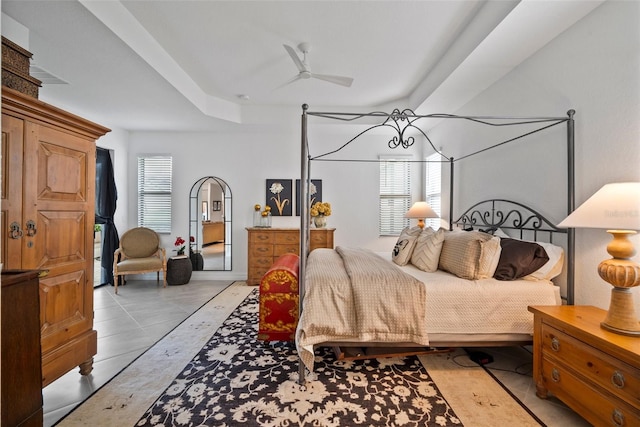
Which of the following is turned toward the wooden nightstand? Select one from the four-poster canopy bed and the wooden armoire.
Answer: the wooden armoire

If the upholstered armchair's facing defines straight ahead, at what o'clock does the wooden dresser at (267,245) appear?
The wooden dresser is roughly at 10 o'clock from the upholstered armchair.

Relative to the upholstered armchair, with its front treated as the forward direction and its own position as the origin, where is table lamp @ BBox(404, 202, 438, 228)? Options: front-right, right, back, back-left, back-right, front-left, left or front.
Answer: front-left

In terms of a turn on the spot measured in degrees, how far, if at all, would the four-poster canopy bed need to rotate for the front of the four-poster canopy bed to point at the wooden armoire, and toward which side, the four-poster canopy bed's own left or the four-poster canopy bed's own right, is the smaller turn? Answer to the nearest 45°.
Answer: approximately 45° to the four-poster canopy bed's own left

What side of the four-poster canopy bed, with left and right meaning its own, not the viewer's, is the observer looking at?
left

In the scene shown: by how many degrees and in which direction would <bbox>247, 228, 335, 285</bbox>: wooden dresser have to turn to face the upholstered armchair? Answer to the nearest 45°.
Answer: approximately 90° to its right

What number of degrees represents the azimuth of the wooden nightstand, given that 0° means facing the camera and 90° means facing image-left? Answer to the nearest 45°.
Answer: approximately 45°

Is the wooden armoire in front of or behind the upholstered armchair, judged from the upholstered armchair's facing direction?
in front

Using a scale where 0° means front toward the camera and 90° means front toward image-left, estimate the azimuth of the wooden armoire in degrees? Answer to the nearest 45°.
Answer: approximately 315°

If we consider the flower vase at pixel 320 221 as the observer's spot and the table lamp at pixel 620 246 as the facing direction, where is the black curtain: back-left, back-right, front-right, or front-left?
back-right
